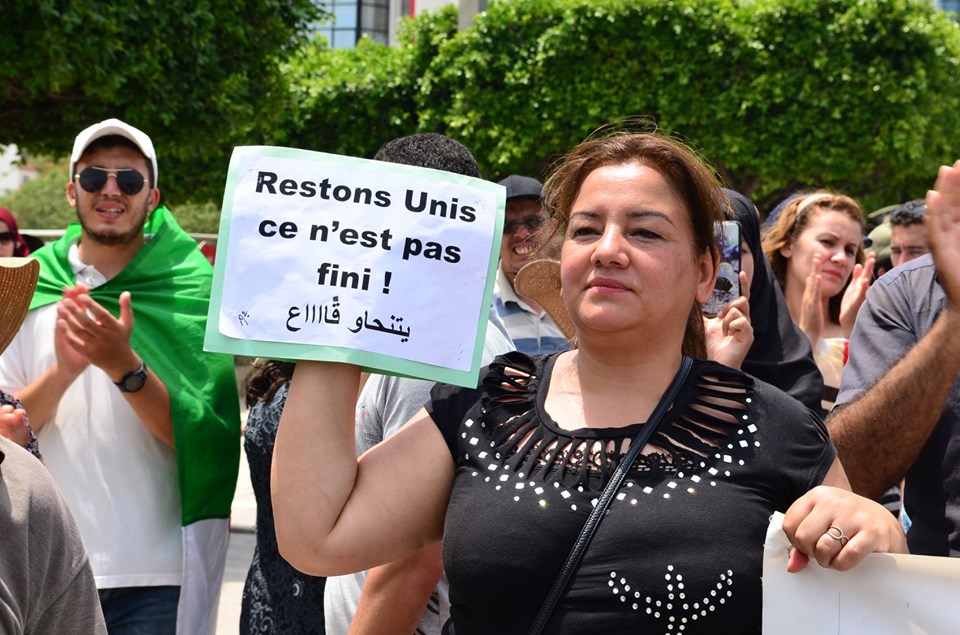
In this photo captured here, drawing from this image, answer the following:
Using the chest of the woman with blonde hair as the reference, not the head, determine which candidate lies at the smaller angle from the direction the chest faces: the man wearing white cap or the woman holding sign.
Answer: the woman holding sign

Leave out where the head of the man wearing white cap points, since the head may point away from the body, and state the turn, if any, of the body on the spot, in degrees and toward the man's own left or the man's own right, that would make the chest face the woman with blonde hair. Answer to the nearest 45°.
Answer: approximately 90° to the man's own left

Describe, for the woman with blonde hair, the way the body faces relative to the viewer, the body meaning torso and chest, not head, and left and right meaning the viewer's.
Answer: facing the viewer and to the right of the viewer

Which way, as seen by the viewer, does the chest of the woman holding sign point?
toward the camera

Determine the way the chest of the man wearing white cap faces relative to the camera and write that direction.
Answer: toward the camera

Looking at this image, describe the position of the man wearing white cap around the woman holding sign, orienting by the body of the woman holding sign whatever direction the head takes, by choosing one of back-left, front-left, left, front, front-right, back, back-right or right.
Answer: back-right

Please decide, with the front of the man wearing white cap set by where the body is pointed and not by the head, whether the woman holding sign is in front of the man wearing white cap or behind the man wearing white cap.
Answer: in front

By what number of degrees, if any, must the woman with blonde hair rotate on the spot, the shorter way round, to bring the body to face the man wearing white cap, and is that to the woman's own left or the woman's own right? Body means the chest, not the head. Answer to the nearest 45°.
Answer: approximately 90° to the woman's own right

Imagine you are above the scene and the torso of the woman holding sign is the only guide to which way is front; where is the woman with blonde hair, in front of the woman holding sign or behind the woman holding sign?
behind
